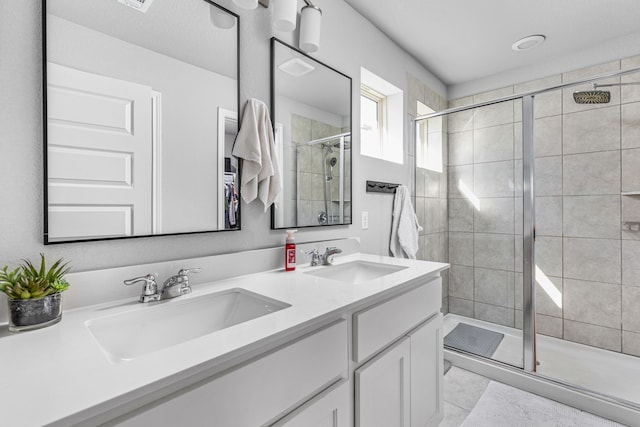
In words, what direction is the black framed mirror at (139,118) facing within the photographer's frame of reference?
facing the viewer and to the right of the viewer

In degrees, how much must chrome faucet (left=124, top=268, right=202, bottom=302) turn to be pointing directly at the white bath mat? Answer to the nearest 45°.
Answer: approximately 45° to its left

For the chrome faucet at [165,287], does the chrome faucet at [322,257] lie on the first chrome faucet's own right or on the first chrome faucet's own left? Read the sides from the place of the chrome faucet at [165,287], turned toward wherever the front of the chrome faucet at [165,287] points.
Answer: on the first chrome faucet's own left

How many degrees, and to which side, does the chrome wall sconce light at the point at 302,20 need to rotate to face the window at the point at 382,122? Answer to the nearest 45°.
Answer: approximately 90° to its left

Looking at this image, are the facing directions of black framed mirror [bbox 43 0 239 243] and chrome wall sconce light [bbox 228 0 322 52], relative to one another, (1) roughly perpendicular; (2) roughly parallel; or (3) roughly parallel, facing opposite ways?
roughly parallel

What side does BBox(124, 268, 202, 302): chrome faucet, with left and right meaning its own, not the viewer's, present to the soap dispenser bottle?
left

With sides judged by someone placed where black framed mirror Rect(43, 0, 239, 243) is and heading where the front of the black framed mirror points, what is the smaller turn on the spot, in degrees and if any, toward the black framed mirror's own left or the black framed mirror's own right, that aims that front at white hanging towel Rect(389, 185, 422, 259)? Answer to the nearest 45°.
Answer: approximately 45° to the black framed mirror's own left
